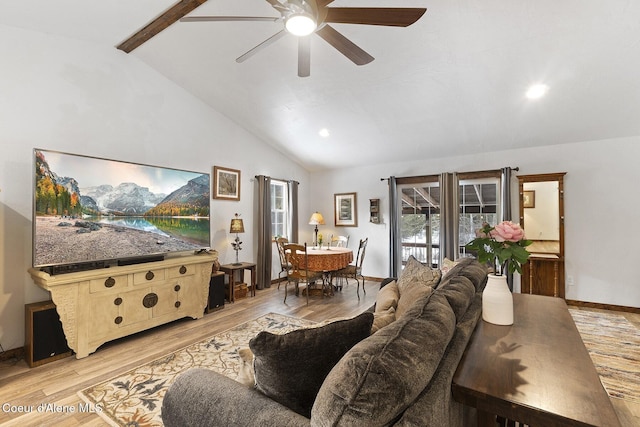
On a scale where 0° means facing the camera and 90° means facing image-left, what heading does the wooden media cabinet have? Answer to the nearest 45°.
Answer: approximately 315°

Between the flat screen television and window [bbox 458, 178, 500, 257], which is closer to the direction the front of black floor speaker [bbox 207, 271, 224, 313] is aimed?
the window

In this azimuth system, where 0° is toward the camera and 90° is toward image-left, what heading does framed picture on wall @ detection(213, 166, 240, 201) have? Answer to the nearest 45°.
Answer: approximately 315°

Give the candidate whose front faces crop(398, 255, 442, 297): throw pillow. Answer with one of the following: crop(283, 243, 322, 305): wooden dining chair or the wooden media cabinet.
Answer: the wooden media cabinet

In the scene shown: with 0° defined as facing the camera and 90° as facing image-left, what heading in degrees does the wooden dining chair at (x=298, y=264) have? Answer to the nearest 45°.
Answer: approximately 225°

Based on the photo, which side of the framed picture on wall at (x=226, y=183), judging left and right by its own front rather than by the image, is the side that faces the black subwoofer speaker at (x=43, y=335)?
right

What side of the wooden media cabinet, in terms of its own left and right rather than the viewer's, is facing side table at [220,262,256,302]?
left

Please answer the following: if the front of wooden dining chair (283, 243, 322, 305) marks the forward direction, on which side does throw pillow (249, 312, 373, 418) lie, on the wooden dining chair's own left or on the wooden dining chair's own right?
on the wooden dining chair's own right
